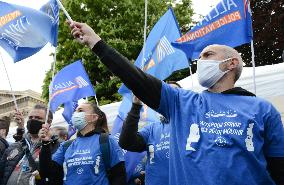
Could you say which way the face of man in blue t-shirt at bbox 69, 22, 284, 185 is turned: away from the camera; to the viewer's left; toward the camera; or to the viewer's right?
to the viewer's left

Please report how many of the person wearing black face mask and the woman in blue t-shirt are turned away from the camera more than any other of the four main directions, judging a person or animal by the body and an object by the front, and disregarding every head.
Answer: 0

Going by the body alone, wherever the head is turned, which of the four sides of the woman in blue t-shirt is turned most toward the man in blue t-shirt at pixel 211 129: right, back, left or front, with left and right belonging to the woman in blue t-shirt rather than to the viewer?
left

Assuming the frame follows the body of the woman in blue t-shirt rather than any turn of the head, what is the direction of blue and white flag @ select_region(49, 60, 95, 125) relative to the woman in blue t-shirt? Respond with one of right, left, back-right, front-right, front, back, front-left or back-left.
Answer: back-right

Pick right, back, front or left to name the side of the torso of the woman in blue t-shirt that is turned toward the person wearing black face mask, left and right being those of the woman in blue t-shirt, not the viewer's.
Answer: right

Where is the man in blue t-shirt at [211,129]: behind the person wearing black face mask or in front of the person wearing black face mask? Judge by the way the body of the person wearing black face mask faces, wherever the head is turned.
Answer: in front

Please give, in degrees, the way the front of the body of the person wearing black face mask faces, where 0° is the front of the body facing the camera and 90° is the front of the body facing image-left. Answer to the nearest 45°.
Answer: approximately 0°

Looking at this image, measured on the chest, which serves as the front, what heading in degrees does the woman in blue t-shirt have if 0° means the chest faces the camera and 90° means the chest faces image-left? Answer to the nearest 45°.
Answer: approximately 45°

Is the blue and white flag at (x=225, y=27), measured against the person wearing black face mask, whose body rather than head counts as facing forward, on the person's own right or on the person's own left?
on the person's own left

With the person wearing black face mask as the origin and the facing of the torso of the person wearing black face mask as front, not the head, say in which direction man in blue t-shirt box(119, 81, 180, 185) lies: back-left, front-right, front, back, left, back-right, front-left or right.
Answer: front-left
